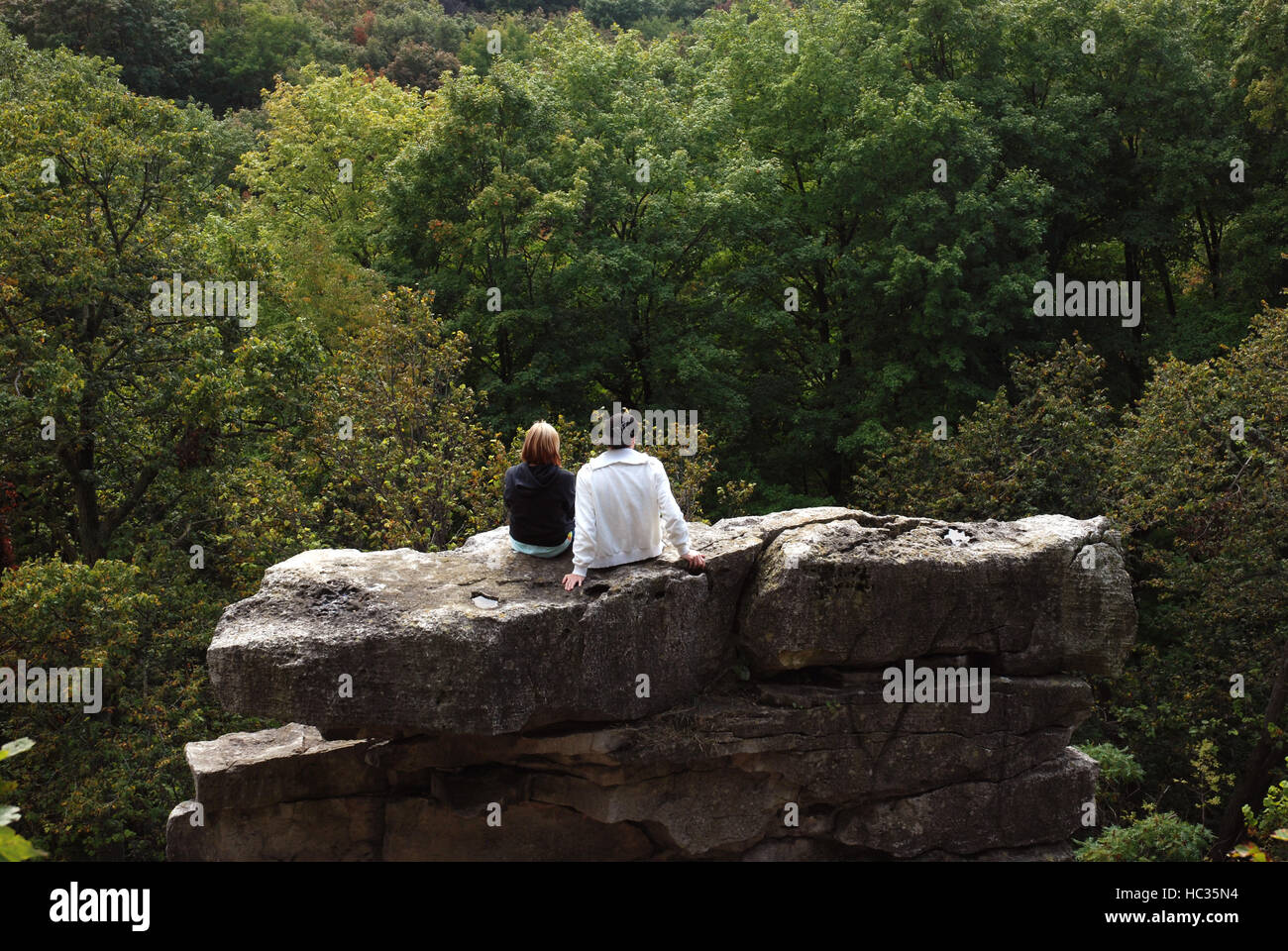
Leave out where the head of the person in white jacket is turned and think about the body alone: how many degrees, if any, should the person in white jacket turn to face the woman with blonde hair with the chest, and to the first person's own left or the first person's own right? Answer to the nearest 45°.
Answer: approximately 90° to the first person's own left

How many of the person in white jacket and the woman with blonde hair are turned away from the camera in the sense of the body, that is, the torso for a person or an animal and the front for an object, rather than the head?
2

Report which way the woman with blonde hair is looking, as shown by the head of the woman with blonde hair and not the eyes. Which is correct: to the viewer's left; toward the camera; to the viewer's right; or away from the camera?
away from the camera

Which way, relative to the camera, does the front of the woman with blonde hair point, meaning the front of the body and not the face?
away from the camera

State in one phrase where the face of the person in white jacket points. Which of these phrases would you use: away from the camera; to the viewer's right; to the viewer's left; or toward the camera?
away from the camera

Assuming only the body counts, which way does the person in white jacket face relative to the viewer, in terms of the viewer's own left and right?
facing away from the viewer
